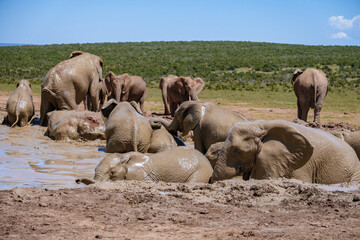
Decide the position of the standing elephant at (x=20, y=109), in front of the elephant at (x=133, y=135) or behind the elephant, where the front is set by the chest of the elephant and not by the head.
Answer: in front

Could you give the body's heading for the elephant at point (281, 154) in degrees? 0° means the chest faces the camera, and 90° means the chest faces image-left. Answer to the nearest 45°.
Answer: approximately 90°

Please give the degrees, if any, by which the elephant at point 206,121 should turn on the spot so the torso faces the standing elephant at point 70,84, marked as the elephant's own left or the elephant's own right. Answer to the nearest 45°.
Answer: approximately 45° to the elephant's own right

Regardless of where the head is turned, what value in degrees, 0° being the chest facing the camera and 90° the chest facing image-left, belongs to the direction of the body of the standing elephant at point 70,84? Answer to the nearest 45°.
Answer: approximately 225°

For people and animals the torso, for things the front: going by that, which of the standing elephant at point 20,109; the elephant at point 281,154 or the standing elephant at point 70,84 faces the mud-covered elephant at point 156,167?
the elephant

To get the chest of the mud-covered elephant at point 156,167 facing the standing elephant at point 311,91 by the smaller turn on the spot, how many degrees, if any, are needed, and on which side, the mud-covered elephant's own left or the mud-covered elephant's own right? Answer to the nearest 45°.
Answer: approximately 135° to the mud-covered elephant's own right

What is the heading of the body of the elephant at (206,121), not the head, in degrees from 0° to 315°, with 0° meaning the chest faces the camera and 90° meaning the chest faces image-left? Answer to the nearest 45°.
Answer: approximately 90°

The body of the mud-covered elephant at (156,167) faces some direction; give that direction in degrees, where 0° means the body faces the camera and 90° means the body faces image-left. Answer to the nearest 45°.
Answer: approximately 90°

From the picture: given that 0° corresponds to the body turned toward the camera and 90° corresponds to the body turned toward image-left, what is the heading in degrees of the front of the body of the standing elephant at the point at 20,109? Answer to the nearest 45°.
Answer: approximately 180°

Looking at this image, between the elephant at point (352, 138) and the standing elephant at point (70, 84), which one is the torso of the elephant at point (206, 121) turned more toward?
the standing elephant

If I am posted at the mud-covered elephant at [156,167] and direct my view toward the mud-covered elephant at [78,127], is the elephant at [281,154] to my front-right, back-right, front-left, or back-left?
back-right

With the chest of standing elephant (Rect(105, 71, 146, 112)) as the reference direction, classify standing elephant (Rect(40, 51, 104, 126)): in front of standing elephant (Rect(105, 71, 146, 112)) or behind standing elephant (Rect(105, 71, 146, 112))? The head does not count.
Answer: in front

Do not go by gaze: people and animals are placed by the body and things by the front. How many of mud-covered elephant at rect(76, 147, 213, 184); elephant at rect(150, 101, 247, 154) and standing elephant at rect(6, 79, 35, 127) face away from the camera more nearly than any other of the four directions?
1

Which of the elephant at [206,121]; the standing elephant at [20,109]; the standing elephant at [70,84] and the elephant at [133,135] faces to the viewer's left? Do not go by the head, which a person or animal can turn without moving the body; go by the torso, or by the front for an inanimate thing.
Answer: the elephant at [206,121]

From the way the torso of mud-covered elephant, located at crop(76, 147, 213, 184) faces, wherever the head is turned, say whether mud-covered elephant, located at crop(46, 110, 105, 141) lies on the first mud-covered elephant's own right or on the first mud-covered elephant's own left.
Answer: on the first mud-covered elephant's own right
